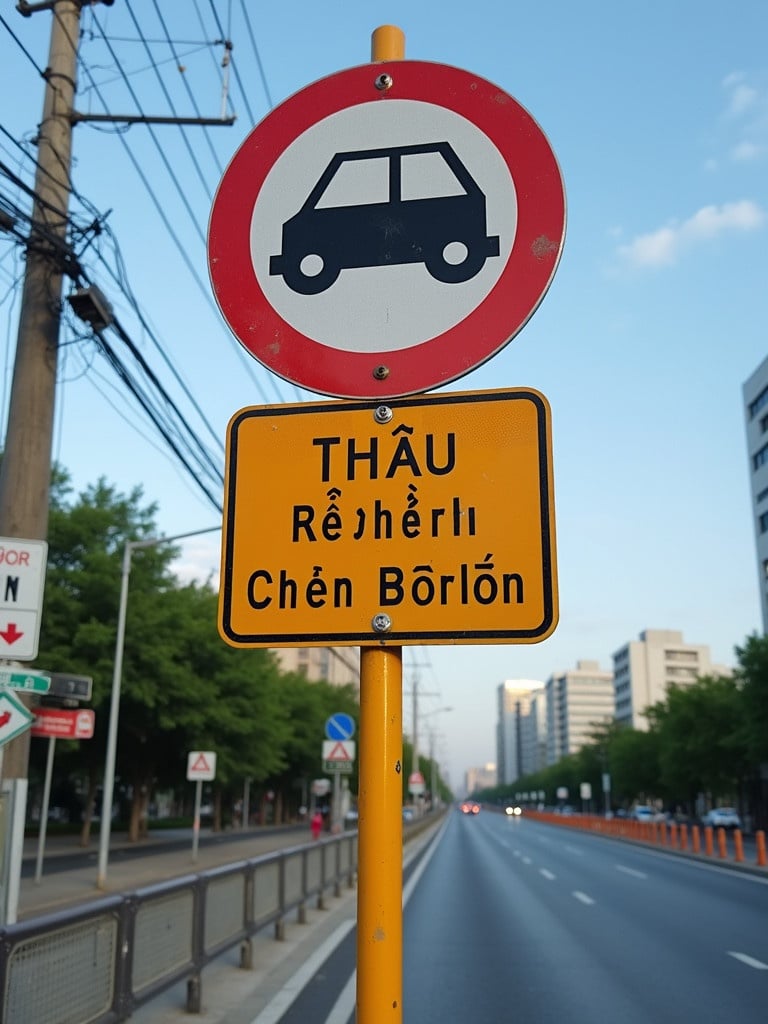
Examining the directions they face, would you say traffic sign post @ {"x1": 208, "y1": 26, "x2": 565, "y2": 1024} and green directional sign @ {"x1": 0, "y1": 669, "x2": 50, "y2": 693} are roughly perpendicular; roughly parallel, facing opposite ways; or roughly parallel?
roughly parallel

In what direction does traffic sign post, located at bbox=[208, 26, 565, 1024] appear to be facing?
toward the camera

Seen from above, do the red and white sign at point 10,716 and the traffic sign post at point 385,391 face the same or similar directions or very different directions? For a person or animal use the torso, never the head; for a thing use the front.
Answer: same or similar directions

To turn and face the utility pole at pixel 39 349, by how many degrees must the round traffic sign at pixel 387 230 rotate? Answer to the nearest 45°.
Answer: approximately 135° to its right

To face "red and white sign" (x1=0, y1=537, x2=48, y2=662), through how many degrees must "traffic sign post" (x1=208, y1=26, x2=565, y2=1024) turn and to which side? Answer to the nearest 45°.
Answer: approximately 135° to its right

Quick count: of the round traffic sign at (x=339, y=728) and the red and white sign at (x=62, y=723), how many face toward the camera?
2

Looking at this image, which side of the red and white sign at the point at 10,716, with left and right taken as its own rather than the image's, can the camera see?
front

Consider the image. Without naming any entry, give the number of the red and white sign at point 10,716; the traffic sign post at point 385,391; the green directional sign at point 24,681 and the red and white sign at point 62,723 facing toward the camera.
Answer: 4

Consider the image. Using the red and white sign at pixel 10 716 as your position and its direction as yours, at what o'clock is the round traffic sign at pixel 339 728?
The round traffic sign is roughly at 7 o'clock from the red and white sign.

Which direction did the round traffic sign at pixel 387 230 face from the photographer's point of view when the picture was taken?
facing the viewer
